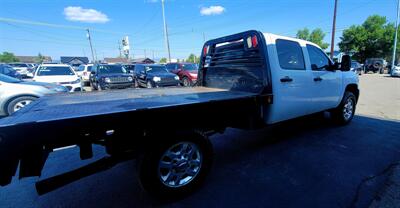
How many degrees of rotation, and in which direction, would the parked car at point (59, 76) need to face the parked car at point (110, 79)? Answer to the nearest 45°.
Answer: approximately 45° to its left

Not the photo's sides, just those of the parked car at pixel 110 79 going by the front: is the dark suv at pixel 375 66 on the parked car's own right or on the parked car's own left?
on the parked car's own left

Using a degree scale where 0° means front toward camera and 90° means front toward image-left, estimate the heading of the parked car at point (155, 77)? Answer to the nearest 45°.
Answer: approximately 315°

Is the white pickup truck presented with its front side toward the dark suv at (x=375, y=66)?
yes

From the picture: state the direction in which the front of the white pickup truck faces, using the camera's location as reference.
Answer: facing away from the viewer and to the right of the viewer

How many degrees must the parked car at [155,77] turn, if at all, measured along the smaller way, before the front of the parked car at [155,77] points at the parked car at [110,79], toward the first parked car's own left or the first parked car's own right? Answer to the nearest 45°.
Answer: approximately 135° to the first parked car's own right
